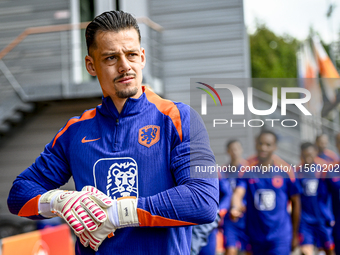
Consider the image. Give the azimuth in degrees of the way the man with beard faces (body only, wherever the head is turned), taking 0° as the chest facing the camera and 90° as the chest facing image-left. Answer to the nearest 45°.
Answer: approximately 0°

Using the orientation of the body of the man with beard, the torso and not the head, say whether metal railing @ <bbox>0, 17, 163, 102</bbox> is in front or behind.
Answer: behind
